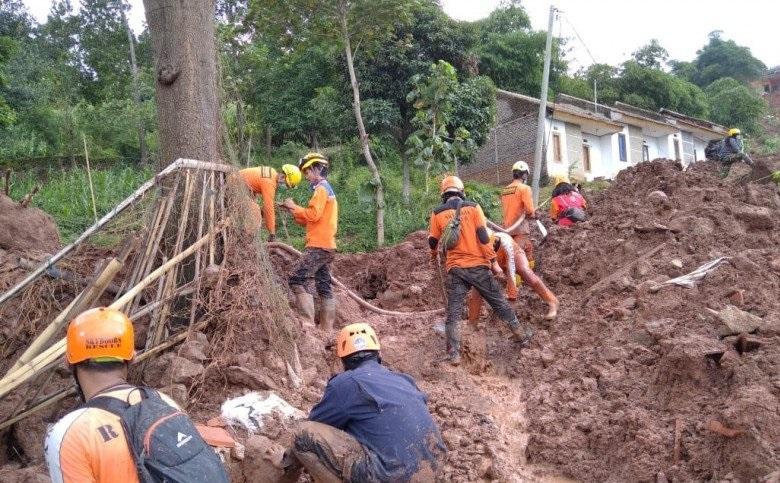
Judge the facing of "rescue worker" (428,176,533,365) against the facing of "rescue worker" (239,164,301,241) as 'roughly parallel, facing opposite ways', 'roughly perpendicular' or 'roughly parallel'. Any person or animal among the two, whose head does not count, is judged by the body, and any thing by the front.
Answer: roughly perpendicular

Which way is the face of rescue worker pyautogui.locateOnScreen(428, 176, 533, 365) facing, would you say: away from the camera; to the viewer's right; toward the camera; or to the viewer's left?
away from the camera

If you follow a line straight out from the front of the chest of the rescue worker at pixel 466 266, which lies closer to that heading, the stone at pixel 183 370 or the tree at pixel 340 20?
the tree

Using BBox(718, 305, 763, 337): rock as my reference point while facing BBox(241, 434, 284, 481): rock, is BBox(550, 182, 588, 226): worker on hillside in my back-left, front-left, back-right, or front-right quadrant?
back-right

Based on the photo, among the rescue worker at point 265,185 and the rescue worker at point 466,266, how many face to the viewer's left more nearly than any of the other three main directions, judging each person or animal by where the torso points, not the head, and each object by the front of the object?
0

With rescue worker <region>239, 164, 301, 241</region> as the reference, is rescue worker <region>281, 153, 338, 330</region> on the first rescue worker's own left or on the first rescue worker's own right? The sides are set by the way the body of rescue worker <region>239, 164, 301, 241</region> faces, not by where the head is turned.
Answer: on the first rescue worker's own right

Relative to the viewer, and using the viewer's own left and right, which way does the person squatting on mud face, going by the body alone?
facing away from the viewer and to the left of the viewer

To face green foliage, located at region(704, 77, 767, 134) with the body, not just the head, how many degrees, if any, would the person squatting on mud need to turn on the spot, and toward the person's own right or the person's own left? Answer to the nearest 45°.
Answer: approximately 90° to the person's own right

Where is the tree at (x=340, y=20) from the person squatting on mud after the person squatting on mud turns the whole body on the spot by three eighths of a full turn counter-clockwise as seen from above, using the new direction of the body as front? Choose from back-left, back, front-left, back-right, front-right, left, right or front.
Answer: back

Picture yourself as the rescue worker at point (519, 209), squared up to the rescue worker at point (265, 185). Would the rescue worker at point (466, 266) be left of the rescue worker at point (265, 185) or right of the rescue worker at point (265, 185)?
left

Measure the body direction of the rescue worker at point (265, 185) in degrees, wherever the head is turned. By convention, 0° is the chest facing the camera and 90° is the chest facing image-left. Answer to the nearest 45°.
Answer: approximately 270°

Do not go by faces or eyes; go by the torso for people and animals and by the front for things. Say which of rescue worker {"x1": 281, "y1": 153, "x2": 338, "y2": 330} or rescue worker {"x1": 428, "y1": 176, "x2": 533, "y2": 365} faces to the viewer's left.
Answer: rescue worker {"x1": 281, "y1": 153, "x2": 338, "y2": 330}

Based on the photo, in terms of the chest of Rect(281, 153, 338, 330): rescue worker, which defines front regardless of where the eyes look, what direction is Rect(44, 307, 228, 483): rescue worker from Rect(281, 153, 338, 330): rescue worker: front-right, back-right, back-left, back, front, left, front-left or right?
left

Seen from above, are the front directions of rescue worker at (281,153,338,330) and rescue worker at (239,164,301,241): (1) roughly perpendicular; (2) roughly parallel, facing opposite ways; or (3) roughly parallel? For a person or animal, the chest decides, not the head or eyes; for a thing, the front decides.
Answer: roughly parallel, facing opposite ways

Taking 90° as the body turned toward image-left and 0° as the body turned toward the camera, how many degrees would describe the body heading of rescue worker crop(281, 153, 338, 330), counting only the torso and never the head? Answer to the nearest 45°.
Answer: approximately 90°

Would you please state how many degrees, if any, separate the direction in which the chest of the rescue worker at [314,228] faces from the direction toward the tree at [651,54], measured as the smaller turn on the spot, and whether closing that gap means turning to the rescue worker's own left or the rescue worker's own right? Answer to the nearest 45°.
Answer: approximately 135° to the rescue worker's own right

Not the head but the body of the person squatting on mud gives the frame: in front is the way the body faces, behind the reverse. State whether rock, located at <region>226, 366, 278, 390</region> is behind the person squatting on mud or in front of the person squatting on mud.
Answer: in front
